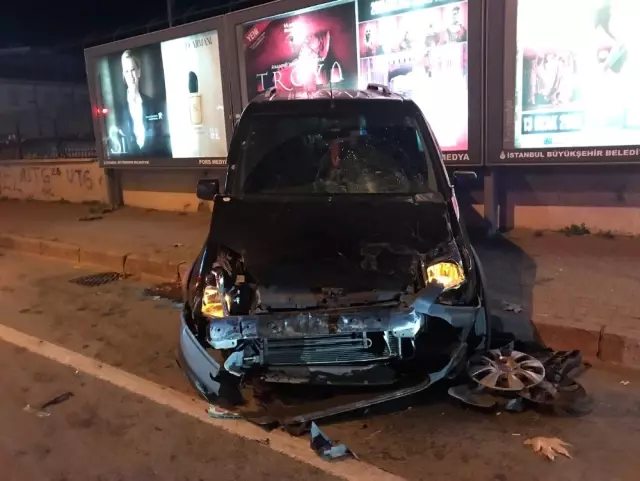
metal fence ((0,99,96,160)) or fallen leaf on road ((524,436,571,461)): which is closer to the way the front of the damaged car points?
the fallen leaf on road

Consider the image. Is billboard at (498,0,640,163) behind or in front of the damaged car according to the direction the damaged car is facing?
behind

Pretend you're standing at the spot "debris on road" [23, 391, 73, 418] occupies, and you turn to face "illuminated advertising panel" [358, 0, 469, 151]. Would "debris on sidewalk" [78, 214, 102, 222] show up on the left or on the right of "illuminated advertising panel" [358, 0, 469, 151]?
left

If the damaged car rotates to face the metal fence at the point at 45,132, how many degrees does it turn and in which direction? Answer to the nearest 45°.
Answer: approximately 135° to its right

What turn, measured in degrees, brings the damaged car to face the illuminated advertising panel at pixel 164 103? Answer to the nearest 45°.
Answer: approximately 180°

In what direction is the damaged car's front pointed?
toward the camera

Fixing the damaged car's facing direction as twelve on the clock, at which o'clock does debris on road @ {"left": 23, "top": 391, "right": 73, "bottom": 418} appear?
The debris on road is roughly at 3 o'clock from the damaged car.

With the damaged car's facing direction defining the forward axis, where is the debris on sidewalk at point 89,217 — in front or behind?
behind

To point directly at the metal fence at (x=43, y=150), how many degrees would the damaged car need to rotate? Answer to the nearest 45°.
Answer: approximately 135° to its right
